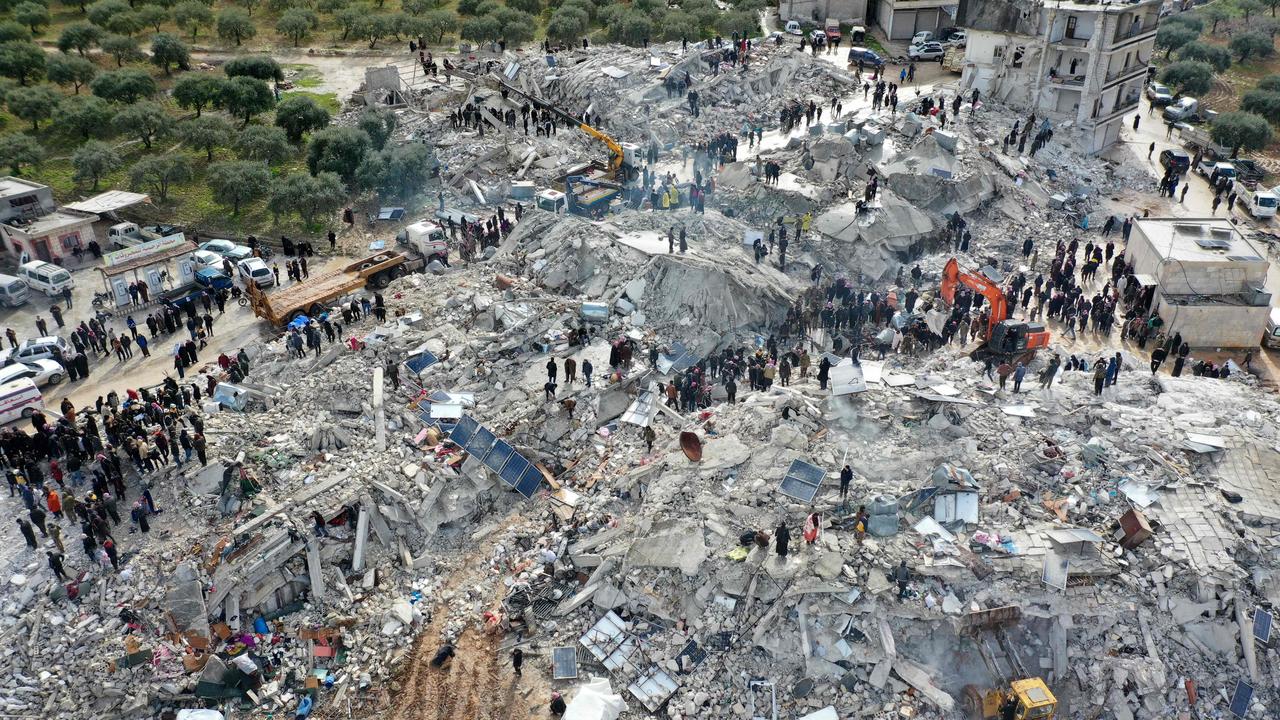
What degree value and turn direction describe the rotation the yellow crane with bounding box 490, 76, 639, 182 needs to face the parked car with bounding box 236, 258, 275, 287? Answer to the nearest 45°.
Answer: approximately 45° to its left

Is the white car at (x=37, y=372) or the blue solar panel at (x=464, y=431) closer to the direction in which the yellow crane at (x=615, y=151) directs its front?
the white car

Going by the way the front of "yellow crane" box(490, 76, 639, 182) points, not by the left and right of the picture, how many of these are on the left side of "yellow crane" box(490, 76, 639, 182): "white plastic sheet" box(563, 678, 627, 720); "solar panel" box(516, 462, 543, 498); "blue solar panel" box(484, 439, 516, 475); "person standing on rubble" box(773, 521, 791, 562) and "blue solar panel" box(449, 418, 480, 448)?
5

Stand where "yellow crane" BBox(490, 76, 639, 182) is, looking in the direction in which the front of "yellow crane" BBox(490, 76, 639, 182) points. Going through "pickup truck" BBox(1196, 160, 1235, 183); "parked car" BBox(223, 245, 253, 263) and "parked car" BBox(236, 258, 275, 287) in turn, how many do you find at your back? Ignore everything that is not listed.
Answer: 1

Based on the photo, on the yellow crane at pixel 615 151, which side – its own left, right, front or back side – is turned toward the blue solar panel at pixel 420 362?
left

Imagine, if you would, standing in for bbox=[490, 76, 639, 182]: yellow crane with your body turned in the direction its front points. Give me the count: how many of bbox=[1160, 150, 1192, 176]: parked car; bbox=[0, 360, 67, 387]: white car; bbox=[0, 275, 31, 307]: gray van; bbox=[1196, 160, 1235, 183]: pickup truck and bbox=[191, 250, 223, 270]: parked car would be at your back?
2

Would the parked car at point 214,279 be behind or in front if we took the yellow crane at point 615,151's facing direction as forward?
in front

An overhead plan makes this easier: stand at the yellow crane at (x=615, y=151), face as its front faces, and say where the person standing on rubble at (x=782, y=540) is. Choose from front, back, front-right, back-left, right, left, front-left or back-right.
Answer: left

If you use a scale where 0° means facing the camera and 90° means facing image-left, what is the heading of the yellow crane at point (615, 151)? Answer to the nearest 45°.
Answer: approximately 90°

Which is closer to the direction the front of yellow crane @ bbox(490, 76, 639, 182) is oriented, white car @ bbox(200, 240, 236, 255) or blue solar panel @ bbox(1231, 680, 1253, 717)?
the white car

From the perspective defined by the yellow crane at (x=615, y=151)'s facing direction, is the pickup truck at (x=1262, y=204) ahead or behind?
behind

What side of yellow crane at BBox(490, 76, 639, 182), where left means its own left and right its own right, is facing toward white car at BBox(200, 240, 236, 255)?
front

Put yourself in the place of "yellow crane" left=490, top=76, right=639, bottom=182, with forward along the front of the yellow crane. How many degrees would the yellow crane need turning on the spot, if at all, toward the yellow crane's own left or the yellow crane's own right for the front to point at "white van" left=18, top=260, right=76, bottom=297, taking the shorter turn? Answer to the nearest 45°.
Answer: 0° — it already faces it

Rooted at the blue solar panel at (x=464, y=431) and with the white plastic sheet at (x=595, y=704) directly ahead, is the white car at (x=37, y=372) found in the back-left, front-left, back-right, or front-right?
back-right

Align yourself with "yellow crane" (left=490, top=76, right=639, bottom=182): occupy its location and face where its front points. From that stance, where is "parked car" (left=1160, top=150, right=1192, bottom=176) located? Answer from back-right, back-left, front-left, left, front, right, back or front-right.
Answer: back

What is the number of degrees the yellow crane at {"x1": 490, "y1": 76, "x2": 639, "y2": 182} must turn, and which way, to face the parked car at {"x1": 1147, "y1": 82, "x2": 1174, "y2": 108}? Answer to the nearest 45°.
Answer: approximately 180°

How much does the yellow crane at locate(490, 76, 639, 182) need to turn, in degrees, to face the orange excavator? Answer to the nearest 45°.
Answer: approximately 135° to its left
